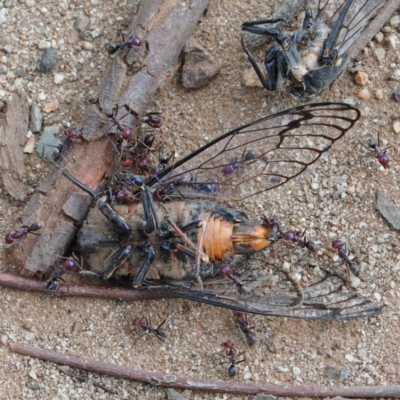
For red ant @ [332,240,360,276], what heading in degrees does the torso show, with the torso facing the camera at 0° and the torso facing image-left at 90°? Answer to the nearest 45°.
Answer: approximately 135°

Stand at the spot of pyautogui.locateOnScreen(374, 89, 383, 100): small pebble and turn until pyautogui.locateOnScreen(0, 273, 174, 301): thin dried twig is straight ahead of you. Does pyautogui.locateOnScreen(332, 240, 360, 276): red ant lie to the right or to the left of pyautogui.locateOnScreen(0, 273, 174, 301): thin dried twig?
left

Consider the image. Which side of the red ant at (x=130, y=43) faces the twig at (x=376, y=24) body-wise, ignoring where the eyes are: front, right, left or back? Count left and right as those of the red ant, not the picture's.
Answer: front

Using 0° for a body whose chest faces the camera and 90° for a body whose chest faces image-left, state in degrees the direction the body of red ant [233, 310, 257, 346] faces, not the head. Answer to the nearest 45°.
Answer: approximately 135°

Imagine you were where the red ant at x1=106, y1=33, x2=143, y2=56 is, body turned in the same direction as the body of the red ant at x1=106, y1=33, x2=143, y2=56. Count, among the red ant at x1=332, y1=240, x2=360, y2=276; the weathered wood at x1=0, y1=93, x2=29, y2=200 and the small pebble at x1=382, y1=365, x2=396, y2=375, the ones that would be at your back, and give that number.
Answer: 1

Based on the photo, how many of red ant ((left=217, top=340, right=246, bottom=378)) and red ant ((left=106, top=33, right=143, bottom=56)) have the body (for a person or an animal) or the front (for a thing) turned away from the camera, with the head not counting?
1

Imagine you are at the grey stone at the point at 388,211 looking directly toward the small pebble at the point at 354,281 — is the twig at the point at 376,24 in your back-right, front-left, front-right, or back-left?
back-right

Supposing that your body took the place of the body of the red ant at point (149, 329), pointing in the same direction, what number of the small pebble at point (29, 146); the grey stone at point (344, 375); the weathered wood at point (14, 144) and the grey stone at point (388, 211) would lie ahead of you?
2

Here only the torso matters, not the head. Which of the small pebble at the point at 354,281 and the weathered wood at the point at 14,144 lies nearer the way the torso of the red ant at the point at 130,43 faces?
the small pebble

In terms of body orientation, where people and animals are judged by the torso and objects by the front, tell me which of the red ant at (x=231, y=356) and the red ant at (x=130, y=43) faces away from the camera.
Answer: the red ant at (x=231, y=356)

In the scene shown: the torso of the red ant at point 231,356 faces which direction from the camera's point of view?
away from the camera

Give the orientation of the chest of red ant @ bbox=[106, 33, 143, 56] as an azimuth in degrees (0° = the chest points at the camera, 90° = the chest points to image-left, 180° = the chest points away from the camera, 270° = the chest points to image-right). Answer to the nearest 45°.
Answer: approximately 270°
